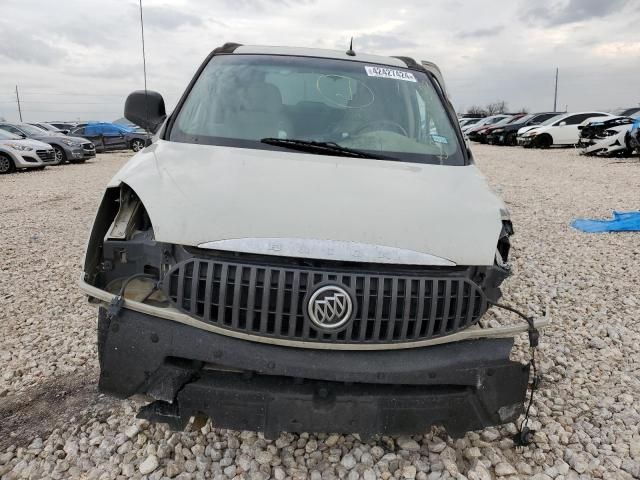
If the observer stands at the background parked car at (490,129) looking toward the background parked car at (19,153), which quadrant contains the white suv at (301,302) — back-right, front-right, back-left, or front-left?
front-left

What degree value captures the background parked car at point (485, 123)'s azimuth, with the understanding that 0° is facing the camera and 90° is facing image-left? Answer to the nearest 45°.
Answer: approximately 45°

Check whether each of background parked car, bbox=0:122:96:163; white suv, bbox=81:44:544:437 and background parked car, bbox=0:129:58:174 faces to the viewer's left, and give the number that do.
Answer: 0

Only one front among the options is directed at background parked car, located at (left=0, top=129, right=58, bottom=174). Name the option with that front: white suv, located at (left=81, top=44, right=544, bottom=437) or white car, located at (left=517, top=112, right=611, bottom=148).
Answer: the white car

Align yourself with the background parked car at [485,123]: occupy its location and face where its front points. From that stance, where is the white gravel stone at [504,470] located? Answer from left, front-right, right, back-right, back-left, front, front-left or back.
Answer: front-left

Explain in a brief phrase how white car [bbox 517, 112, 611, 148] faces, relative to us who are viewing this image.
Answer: facing the viewer and to the left of the viewer

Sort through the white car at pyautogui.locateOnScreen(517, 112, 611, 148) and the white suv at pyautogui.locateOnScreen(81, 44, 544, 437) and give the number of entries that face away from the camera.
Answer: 0

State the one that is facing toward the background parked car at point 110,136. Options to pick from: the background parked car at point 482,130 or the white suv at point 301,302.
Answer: the background parked car at point 482,130

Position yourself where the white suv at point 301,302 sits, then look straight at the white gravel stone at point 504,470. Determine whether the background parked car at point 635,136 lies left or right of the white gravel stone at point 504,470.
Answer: left

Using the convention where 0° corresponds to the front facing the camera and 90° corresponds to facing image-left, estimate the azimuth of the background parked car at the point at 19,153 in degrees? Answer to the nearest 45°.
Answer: approximately 315°

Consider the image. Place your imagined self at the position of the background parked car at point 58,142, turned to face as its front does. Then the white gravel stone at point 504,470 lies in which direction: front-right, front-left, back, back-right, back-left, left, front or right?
front-right

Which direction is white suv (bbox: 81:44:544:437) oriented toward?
toward the camera

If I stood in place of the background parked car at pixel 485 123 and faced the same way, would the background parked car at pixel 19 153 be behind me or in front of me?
in front

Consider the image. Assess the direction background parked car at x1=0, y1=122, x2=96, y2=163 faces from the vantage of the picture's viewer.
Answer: facing the viewer and to the right of the viewer

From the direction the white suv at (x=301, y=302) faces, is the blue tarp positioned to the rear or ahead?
to the rear

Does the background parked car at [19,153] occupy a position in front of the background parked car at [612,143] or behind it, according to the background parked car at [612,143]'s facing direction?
in front

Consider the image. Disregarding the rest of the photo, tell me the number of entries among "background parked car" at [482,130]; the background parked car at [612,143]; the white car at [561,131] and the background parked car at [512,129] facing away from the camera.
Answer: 0

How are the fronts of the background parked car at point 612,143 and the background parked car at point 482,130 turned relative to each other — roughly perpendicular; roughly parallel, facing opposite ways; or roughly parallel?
roughly parallel

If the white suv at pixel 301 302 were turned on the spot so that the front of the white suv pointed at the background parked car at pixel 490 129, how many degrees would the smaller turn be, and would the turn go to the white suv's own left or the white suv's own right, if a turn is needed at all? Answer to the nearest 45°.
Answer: approximately 180°

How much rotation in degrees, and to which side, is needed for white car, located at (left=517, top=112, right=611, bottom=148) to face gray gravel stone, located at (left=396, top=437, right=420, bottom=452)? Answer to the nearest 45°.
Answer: approximately 45° to its left
